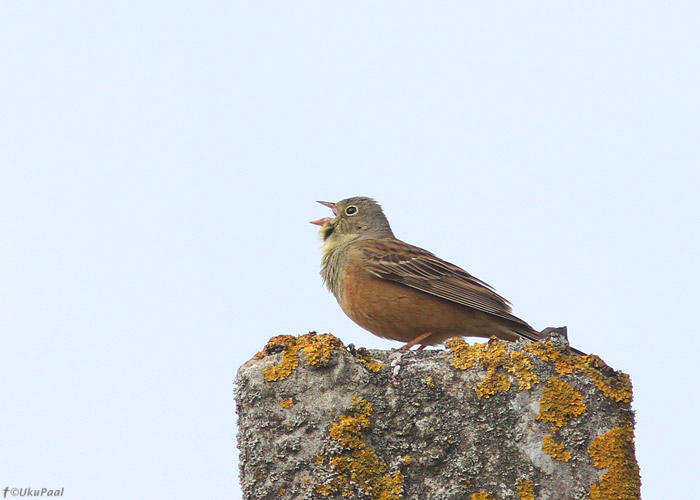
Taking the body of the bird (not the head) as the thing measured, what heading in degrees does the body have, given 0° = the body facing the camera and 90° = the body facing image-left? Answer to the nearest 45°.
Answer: approximately 90°

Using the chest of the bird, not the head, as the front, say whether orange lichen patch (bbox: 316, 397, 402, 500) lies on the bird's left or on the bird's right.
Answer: on the bird's left

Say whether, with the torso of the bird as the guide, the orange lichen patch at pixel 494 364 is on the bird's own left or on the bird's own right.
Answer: on the bird's own left

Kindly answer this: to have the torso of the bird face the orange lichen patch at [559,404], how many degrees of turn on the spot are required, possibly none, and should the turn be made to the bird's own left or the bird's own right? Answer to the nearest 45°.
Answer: approximately 180°

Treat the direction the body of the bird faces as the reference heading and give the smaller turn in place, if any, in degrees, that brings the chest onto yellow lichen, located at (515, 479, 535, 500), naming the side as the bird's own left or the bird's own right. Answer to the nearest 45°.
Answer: approximately 90° to the bird's own left

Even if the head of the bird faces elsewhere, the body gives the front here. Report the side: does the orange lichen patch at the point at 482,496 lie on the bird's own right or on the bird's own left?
on the bird's own left
